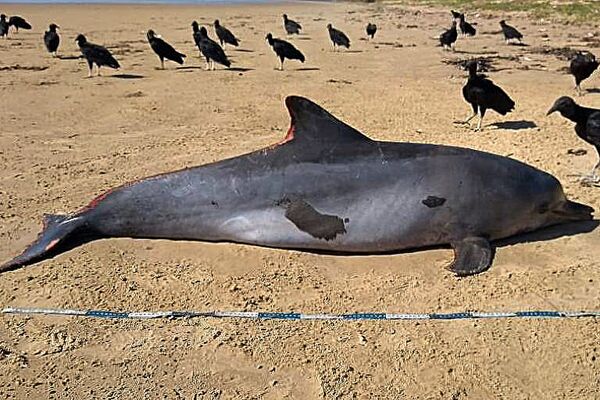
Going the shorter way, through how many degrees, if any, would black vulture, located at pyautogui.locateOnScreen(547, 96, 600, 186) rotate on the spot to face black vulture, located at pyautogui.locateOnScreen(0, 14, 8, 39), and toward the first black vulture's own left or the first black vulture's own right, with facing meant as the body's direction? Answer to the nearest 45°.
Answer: approximately 45° to the first black vulture's own right

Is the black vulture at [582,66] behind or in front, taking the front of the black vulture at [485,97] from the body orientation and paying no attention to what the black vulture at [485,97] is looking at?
behind

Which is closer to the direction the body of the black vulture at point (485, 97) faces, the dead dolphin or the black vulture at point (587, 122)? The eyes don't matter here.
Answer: the dead dolphin

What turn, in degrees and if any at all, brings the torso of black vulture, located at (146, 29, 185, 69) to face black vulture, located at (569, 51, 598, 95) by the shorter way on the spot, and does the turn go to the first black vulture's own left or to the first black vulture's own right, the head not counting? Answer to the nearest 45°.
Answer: approximately 135° to the first black vulture's own left

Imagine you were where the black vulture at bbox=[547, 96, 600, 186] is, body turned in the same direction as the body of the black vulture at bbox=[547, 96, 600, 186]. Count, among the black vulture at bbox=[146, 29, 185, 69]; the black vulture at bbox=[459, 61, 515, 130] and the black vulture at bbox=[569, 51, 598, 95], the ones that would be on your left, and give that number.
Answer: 0

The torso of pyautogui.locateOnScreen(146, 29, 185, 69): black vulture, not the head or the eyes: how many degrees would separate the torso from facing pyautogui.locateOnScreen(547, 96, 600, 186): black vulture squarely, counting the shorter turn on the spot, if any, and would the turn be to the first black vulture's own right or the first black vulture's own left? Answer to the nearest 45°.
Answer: approximately 135° to the first black vulture's own left

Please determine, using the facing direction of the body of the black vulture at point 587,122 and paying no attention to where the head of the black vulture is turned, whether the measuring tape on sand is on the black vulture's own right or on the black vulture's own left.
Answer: on the black vulture's own left

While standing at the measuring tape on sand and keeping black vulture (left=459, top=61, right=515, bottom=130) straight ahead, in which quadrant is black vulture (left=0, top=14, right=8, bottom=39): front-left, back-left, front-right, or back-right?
front-left

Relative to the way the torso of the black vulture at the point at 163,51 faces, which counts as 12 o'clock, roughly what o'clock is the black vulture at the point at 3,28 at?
the black vulture at the point at 3,28 is roughly at 2 o'clock from the black vulture at the point at 163,51.

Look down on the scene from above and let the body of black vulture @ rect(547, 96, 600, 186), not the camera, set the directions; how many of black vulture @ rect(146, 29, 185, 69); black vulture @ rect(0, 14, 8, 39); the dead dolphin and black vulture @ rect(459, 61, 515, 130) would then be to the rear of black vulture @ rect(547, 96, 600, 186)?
0

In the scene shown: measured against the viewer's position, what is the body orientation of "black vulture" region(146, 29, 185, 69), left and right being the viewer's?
facing to the left of the viewer

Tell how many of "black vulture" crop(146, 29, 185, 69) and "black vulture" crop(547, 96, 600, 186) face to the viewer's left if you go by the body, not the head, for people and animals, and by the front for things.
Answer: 2

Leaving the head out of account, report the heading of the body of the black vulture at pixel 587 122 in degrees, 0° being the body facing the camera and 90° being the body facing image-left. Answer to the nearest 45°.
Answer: approximately 90°
